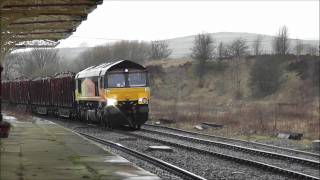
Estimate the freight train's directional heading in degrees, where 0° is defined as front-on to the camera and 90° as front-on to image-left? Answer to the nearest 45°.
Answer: approximately 315°

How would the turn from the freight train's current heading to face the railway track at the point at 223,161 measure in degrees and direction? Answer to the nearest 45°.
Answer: approximately 45° to its right

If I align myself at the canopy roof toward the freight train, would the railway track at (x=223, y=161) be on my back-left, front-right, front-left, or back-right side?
front-right

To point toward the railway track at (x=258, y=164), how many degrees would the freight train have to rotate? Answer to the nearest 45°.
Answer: approximately 45° to its right
